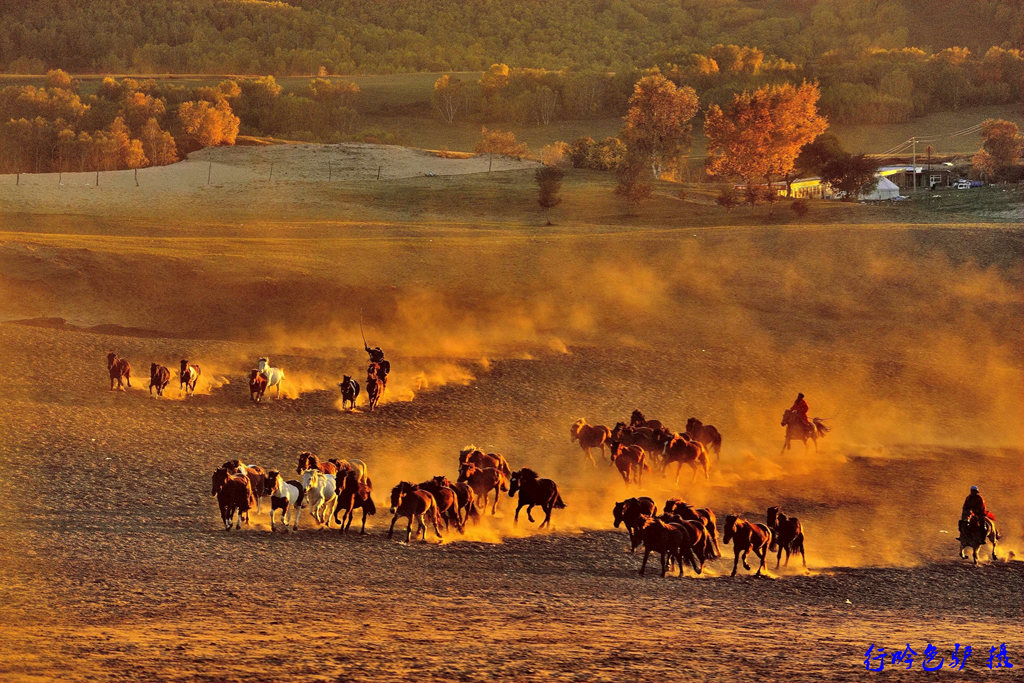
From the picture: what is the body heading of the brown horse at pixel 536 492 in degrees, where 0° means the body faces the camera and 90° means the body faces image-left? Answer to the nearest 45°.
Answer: approximately 45°

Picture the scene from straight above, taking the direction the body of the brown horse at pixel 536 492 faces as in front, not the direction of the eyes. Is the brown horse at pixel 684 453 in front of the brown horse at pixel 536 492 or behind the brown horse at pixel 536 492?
behind

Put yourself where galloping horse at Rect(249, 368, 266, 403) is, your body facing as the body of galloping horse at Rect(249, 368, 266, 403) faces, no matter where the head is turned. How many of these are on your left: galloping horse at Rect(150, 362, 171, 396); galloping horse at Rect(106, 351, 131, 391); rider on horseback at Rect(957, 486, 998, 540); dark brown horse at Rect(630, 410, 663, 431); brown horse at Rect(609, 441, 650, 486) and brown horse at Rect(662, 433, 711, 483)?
4

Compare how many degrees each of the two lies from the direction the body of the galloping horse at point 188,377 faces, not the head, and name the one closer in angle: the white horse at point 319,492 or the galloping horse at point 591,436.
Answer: the white horse

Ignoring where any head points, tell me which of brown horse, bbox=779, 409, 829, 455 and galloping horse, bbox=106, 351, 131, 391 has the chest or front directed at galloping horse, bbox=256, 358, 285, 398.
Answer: the brown horse

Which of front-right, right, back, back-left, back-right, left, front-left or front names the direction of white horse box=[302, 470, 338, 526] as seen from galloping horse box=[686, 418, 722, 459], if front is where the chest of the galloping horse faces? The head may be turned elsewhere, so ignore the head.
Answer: front-left

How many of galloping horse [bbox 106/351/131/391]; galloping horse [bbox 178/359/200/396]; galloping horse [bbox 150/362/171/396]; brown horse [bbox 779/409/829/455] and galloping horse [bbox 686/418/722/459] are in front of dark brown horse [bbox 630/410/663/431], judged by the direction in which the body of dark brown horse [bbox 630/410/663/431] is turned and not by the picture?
3

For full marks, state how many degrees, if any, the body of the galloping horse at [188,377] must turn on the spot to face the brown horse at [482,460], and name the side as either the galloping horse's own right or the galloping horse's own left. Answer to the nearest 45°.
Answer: approximately 90° to the galloping horse's own left

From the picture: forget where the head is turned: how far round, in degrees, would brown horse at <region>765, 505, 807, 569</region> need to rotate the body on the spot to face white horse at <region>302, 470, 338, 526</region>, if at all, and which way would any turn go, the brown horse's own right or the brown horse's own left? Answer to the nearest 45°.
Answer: approximately 45° to the brown horse's own right

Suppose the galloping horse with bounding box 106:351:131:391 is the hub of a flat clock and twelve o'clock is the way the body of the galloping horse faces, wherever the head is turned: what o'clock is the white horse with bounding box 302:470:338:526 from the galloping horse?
The white horse is roughly at 10 o'clock from the galloping horse.

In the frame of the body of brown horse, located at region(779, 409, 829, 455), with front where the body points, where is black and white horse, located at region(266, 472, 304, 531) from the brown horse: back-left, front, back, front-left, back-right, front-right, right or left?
front-left

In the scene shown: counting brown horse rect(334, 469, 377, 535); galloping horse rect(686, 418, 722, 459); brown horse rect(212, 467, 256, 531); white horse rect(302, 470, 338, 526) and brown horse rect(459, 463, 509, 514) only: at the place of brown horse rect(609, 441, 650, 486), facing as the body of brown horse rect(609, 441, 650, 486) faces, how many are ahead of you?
4
